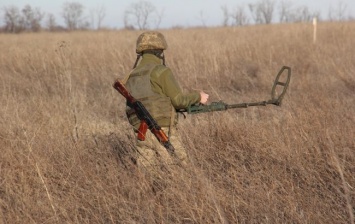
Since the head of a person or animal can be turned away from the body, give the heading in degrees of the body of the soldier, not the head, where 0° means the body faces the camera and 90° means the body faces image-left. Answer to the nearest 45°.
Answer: approximately 225°
